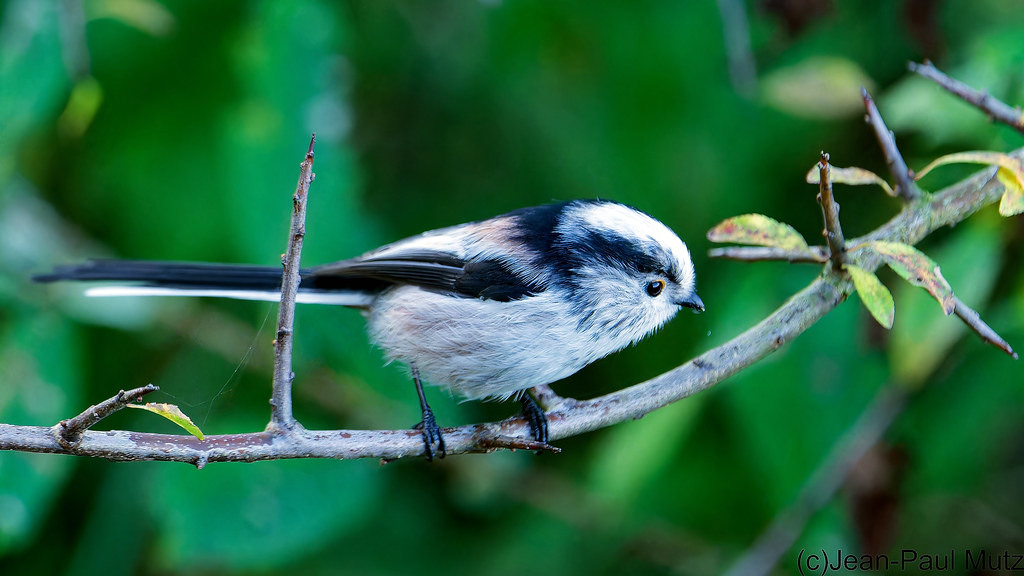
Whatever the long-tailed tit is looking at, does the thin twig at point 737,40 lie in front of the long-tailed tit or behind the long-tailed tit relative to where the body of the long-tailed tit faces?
in front

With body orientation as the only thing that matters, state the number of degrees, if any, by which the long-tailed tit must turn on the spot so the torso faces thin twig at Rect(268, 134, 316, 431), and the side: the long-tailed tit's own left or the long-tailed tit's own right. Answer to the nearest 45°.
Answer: approximately 135° to the long-tailed tit's own right

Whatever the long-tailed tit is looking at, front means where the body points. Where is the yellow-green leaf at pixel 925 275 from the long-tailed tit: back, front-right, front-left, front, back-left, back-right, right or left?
front-right

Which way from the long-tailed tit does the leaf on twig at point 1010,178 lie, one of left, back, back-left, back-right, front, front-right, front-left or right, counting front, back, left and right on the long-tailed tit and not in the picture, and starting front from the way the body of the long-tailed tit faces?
front-right

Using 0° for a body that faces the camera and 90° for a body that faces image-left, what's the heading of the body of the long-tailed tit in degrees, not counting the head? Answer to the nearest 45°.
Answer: approximately 270°

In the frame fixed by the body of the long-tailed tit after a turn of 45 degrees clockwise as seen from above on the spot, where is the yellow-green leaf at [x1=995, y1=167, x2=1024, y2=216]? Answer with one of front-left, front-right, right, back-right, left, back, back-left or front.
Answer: front
